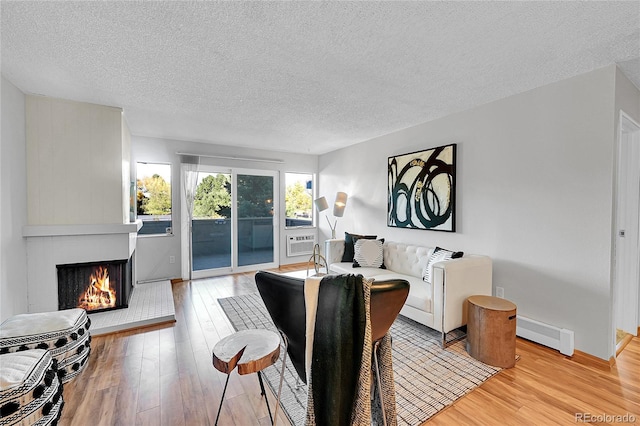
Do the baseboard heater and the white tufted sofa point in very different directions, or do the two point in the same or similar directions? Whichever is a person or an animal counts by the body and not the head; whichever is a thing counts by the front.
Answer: same or similar directions

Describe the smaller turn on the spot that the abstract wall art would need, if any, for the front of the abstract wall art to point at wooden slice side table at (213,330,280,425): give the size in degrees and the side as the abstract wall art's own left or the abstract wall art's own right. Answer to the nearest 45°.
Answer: approximately 45° to the abstract wall art's own left

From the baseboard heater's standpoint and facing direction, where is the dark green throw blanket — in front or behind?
in front

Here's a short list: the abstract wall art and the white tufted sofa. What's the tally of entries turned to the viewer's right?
0

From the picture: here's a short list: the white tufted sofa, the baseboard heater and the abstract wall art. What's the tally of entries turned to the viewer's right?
0

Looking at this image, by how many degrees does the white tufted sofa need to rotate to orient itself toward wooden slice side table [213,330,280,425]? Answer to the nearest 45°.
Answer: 0° — it already faces it

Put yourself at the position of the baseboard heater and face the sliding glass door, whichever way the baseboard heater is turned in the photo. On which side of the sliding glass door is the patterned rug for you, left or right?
left

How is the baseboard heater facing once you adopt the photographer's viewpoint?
facing the viewer and to the left of the viewer

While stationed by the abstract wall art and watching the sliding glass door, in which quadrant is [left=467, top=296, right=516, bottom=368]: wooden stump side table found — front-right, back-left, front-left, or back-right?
back-left

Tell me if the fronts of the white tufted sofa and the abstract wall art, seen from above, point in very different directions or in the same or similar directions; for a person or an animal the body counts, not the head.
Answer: same or similar directions

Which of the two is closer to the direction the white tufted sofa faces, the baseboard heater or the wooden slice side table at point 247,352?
the wooden slice side table

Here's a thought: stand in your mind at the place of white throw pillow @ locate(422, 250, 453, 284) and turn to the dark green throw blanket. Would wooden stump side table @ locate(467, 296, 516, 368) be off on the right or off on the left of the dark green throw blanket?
left

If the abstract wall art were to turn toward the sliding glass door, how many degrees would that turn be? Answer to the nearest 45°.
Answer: approximately 45° to its right
